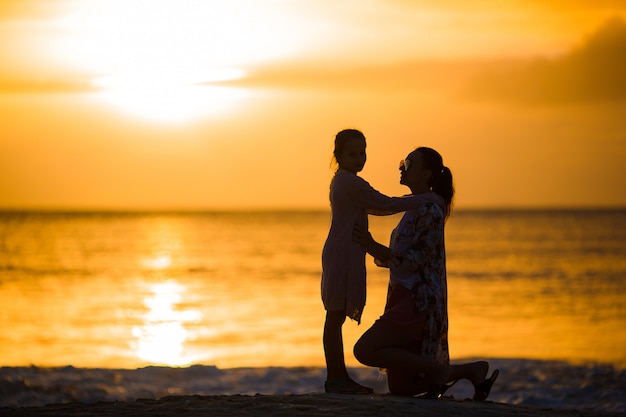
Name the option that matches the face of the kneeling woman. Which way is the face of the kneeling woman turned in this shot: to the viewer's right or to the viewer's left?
to the viewer's left

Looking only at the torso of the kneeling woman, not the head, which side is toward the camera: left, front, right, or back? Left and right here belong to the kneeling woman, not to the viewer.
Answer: left
